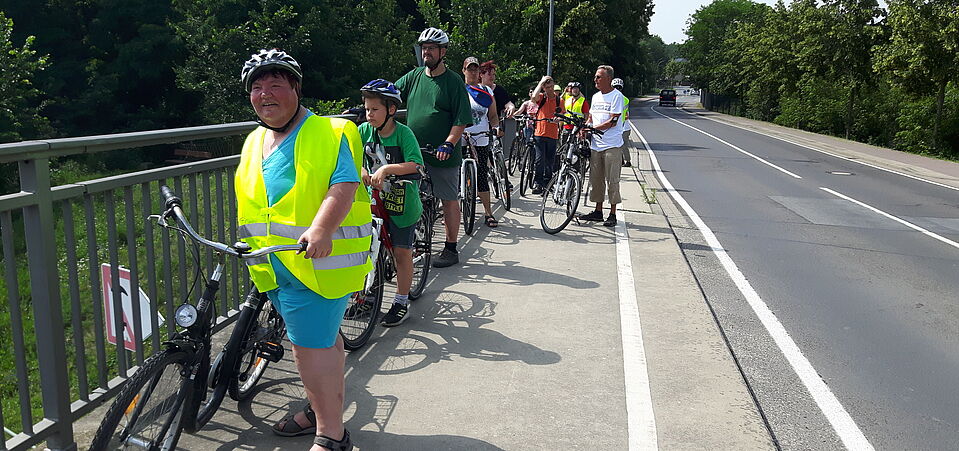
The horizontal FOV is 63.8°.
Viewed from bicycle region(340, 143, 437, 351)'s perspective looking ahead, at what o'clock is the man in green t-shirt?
The man in green t-shirt is roughly at 5 o'clock from the bicycle.

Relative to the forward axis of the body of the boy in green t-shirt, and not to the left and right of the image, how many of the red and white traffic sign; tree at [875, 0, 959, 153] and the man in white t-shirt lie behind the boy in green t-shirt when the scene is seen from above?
2

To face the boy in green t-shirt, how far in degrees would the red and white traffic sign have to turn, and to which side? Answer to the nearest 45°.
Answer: approximately 135° to its left

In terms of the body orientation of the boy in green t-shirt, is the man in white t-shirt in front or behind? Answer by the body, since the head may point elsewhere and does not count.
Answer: behind

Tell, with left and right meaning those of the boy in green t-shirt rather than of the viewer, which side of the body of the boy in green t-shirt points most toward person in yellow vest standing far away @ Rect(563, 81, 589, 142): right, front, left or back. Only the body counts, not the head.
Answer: back

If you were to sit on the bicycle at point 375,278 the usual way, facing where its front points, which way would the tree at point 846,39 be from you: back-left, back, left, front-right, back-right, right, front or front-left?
back

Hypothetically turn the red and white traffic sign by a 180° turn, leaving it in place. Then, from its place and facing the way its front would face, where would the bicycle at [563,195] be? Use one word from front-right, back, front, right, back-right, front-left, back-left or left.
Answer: front-right

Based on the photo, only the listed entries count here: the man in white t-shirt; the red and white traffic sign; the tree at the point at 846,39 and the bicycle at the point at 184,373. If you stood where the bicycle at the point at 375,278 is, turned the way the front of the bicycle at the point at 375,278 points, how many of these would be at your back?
2

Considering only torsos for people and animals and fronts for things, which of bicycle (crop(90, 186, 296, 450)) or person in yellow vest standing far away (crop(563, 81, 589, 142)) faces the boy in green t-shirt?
the person in yellow vest standing far away

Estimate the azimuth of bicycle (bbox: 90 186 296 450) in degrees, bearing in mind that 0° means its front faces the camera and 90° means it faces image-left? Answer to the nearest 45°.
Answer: approximately 45°

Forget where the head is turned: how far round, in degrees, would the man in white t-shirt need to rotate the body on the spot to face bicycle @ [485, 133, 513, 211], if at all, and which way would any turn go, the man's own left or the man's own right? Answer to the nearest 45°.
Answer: approximately 90° to the man's own right

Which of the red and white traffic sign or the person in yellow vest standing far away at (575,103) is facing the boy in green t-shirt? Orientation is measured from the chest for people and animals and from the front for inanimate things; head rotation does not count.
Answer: the person in yellow vest standing far away
